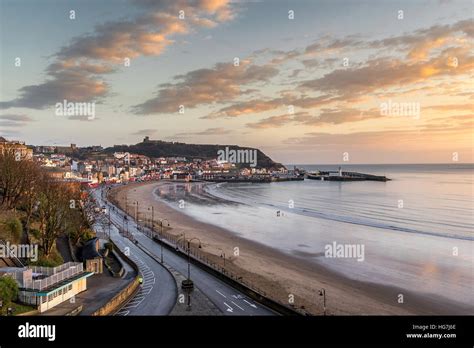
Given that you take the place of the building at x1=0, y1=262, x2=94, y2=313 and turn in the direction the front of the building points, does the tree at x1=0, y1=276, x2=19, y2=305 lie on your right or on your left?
on your right

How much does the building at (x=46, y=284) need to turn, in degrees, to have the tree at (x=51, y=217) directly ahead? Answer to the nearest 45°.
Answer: approximately 135° to its left

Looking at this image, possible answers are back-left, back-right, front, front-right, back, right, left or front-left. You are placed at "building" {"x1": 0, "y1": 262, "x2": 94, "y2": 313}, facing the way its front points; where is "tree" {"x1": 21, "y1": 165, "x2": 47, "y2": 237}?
back-left

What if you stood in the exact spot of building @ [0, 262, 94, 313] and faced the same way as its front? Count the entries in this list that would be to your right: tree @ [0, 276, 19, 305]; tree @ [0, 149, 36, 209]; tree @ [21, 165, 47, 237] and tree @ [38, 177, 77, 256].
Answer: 1

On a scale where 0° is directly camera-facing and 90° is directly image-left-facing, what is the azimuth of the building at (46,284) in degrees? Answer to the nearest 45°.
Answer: approximately 315°

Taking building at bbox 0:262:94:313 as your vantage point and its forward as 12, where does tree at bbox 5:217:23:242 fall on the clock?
The tree is roughly at 7 o'clock from the building.

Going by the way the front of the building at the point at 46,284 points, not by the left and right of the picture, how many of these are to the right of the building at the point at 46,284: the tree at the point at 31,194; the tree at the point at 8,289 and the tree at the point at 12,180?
1

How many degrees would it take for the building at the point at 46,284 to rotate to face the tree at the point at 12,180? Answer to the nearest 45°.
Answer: approximately 135° to its left
